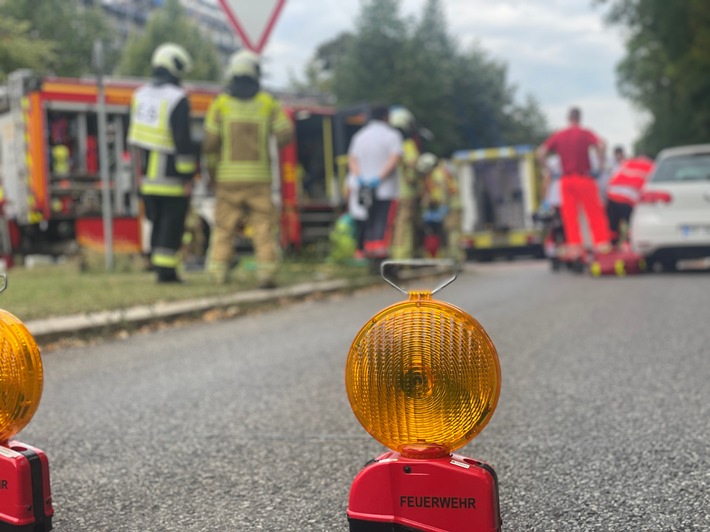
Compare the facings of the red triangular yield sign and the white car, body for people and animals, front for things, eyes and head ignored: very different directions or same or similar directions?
very different directions

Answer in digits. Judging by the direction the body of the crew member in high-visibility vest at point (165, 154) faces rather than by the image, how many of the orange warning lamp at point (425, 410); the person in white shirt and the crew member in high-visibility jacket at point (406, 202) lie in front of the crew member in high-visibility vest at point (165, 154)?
2

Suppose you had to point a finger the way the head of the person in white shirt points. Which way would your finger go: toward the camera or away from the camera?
away from the camera

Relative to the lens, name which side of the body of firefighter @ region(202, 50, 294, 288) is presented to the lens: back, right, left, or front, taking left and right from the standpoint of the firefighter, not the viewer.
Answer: back

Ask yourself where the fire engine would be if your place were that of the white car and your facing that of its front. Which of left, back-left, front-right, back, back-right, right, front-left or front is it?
left

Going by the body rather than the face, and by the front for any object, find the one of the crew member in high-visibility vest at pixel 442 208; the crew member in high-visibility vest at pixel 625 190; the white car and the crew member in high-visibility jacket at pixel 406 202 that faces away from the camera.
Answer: the white car

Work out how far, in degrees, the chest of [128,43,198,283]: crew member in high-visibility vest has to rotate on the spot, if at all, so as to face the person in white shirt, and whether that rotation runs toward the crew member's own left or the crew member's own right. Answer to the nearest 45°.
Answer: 0° — they already face them

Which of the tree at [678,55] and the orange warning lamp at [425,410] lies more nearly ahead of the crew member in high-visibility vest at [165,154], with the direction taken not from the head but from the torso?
the tree

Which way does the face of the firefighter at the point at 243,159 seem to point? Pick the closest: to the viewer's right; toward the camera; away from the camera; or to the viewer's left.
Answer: away from the camera
